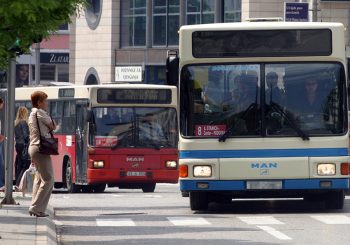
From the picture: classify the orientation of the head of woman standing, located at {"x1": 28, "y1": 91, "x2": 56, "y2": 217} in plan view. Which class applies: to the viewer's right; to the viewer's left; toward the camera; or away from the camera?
to the viewer's right

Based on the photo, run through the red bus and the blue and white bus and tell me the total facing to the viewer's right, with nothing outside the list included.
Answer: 0

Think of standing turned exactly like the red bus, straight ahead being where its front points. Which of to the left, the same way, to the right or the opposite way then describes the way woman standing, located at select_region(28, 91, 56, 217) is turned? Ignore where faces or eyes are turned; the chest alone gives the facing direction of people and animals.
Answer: to the left

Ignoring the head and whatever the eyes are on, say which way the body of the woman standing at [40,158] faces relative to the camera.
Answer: to the viewer's right

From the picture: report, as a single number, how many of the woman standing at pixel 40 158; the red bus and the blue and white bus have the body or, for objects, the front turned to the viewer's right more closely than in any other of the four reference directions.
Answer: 1

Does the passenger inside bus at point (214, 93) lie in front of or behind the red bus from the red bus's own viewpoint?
in front

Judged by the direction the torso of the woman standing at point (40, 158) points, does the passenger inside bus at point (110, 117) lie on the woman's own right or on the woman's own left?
on the woman's own left

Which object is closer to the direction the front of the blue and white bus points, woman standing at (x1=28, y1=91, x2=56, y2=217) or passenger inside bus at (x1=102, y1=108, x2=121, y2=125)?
the woman standing

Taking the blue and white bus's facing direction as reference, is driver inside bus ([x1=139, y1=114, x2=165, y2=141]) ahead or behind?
behind
